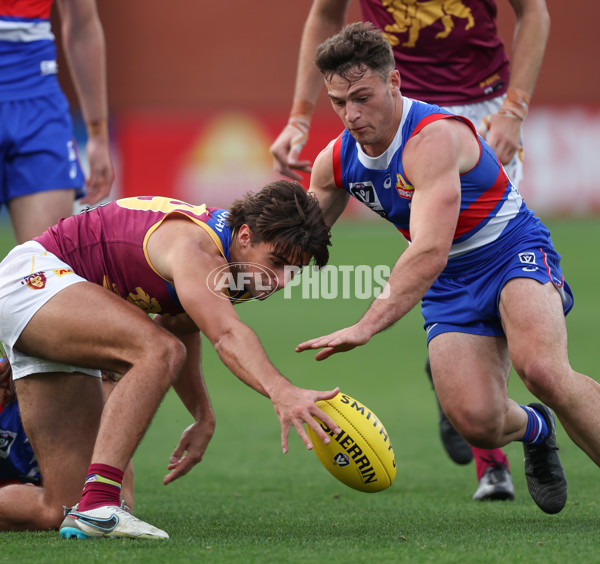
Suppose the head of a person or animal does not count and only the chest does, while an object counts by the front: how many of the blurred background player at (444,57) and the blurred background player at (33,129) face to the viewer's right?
0

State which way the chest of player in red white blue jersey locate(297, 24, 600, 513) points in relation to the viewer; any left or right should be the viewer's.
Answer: facing the viewer and to the left of the viewer

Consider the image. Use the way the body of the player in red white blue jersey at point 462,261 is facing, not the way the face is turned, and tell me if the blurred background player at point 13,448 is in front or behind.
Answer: in front

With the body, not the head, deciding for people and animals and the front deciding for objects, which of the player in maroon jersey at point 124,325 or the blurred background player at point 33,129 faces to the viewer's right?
the player in maroon jersey

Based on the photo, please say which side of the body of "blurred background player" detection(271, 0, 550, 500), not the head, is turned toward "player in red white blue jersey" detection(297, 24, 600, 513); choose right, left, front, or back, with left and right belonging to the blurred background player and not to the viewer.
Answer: front

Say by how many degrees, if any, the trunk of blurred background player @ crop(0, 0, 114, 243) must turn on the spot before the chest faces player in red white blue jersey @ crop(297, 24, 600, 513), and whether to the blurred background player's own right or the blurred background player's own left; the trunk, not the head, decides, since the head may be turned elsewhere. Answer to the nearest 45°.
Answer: approximately 45° to the blurred background player's own left

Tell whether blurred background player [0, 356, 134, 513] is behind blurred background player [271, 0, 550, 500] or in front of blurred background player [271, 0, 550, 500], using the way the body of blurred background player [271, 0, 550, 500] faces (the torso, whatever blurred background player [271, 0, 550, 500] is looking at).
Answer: in front

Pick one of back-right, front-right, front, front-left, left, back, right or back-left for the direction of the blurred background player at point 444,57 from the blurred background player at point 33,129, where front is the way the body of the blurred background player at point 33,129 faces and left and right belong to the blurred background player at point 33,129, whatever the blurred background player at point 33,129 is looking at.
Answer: left

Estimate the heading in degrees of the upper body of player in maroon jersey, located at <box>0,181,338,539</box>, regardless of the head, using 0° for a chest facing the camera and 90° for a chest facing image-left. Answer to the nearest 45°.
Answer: approximately 270°

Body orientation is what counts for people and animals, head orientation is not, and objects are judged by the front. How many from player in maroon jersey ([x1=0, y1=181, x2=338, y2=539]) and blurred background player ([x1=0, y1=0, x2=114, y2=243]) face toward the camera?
1

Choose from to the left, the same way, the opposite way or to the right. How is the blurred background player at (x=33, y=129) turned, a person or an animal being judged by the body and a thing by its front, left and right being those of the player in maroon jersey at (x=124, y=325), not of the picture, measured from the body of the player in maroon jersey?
to the right

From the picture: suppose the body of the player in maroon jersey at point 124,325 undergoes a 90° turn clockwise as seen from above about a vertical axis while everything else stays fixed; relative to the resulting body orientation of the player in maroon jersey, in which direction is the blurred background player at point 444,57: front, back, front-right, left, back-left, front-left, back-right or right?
back-left

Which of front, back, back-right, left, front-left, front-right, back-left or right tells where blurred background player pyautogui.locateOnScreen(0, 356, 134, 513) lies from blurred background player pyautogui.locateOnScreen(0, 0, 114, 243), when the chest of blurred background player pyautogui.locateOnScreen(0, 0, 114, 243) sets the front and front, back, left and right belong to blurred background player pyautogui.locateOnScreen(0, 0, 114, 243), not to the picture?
front

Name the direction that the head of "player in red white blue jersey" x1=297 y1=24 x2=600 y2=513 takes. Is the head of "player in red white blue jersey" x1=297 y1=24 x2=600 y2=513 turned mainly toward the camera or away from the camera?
toward the camera

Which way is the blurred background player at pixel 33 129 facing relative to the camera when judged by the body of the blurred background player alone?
toward the camera

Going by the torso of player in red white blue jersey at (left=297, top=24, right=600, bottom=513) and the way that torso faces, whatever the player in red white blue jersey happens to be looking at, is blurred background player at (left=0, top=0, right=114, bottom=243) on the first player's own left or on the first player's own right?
on the first player's own right
